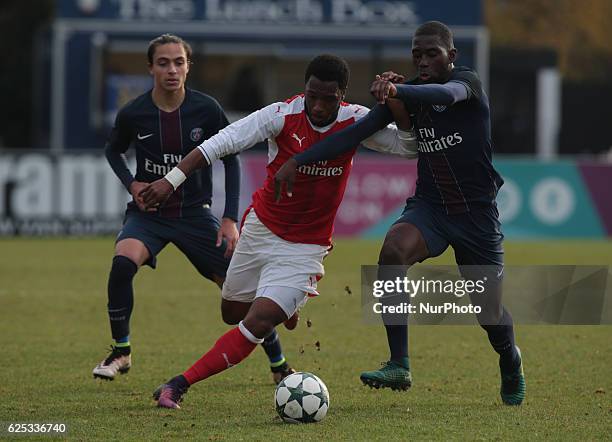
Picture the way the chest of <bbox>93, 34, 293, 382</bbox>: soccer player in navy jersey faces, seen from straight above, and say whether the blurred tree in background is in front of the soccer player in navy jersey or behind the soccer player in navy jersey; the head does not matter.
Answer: behind

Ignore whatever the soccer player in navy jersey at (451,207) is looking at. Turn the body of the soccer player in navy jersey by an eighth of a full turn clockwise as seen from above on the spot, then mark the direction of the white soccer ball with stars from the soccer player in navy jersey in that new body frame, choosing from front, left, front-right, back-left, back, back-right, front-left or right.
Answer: front-left

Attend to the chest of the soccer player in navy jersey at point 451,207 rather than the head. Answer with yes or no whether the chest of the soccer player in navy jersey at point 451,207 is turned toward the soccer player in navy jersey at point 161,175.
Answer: no

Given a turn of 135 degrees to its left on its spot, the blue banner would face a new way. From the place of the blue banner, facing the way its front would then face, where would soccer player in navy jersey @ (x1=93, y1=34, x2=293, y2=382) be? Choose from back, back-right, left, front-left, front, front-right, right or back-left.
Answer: back-right

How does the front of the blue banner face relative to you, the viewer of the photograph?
facing the viewer

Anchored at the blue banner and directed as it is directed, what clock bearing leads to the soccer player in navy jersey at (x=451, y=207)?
The soccer player in navy jersey is roughly at 12 o'clock from the blue banner.

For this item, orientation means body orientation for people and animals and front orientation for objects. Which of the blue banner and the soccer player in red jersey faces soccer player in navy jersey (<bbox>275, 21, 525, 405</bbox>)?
the blue banner

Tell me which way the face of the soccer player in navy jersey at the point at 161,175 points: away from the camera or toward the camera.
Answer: toward the camera

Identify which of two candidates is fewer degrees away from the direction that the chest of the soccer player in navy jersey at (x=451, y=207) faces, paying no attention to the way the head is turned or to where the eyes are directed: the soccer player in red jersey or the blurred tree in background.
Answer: the soccer player in red jersey

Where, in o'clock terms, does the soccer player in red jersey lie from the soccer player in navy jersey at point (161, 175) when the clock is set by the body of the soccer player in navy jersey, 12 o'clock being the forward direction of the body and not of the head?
The soccer player in red jersey is roughly at 11 o'clock from the soccer player in navy jersey.

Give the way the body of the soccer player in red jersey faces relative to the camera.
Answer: toward the camera

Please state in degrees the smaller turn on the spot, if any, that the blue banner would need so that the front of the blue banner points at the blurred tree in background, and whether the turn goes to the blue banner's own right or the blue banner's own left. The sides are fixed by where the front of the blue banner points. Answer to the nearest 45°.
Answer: approximately 135° to the blue banner's own left

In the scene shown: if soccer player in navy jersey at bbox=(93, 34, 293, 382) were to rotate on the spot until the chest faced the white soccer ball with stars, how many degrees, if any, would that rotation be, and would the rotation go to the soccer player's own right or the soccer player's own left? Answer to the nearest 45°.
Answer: approximately 45° to the soccer player's own left

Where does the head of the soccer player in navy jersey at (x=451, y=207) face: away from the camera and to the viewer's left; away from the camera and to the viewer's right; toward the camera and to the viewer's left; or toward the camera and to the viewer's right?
toward the camera and to the viewer's left

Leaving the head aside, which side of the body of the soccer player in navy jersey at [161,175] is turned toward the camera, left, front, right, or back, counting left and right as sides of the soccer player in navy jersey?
front
